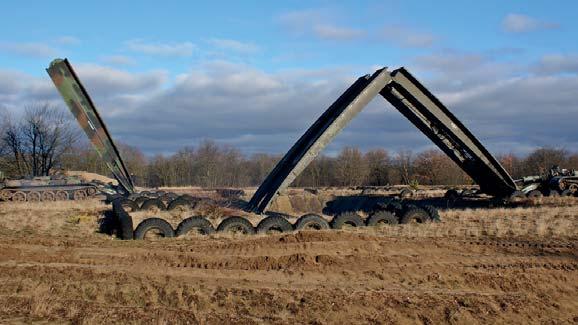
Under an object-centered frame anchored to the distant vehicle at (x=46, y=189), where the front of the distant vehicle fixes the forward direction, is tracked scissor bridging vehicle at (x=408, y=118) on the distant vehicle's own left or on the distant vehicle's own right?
on the distant vehicle's own right

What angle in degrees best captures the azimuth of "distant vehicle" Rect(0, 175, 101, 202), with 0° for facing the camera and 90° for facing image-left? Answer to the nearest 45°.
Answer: approximately 270°
